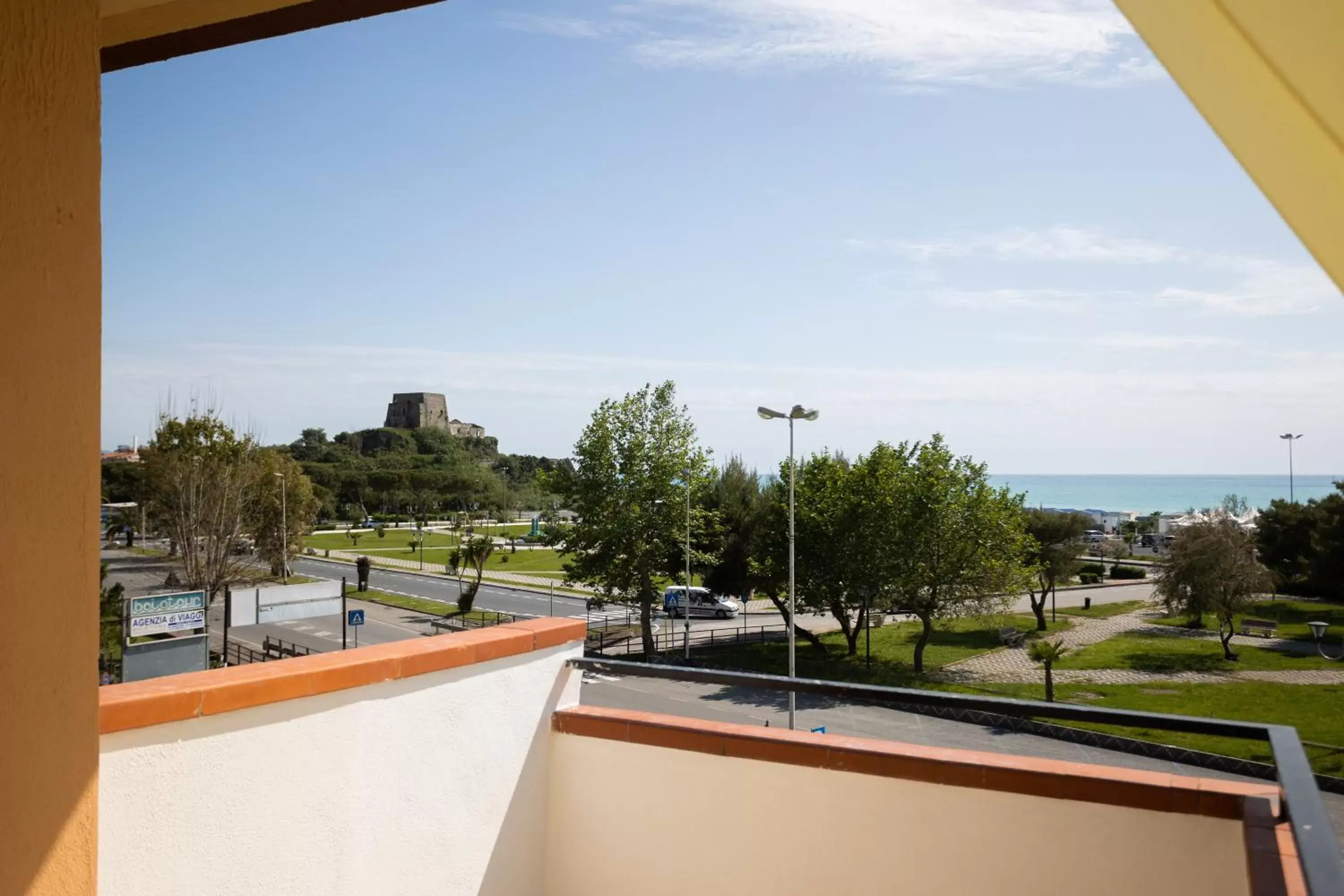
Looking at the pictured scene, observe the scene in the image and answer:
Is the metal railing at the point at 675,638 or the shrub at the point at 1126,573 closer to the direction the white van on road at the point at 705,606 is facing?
the shrub

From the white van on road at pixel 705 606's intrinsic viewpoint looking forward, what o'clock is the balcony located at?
The balcony is roughly at 3 o'clock from the white van on road.

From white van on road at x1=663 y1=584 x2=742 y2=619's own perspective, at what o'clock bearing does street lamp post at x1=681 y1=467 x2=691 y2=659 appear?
The street lamp post is roughly at 3 o'clock from the white van on road.

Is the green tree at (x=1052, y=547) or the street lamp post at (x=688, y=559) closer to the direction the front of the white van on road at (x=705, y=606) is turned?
the green tree

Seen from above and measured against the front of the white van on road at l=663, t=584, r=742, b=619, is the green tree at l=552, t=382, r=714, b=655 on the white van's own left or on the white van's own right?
on the white van's own right

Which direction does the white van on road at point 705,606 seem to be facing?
to the viewer's right

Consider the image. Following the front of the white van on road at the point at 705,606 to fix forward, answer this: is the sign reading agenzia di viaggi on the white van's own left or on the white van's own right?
on the white van's own right

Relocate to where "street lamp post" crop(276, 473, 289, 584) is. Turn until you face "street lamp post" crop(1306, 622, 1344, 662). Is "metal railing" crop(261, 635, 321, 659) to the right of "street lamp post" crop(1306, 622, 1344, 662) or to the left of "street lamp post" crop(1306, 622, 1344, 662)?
right
